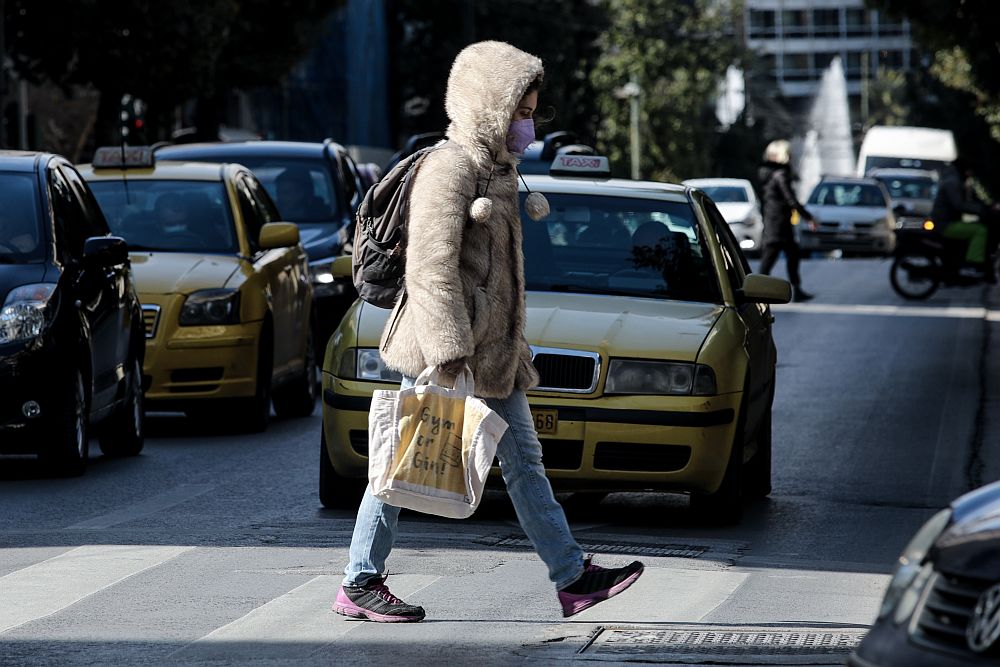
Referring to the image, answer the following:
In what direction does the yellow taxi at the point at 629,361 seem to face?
toward the camera

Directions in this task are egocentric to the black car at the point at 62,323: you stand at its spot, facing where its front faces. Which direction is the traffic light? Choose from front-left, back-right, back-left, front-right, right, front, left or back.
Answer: back

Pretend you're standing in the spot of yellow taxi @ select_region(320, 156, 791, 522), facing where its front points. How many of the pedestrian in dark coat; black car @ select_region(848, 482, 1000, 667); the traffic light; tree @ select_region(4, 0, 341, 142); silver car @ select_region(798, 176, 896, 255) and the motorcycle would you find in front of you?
1

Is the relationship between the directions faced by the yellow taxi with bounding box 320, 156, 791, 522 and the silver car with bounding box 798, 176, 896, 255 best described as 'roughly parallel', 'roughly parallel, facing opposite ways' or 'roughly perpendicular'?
roughly parallel

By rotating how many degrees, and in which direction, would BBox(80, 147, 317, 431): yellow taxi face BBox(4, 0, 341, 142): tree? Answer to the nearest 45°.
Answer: approximately 180°

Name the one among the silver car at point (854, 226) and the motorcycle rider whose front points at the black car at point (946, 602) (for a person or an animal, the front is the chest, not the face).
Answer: the silver car

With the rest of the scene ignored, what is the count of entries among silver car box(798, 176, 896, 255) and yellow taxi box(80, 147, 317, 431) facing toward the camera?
2

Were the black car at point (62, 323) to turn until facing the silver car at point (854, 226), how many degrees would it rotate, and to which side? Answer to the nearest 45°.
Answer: approximately 135° to its left

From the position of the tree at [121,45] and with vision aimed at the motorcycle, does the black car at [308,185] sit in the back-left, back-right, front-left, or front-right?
front-right

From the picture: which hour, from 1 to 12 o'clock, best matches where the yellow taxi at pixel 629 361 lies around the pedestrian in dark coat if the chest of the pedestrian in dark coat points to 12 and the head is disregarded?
The yellow taxi is roughly at 3 o'clock from the pedestrian in dark coat.

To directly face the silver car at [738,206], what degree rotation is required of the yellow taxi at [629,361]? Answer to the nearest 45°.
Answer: approximately 180°

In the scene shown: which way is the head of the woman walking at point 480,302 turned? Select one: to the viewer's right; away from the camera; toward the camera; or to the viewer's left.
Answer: to the viewer's right

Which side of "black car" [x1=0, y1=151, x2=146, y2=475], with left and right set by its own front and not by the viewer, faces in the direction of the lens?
front

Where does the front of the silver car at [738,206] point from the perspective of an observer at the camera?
facing the viewer

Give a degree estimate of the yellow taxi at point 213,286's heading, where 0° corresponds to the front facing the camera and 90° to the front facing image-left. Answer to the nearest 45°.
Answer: approximately 0°
